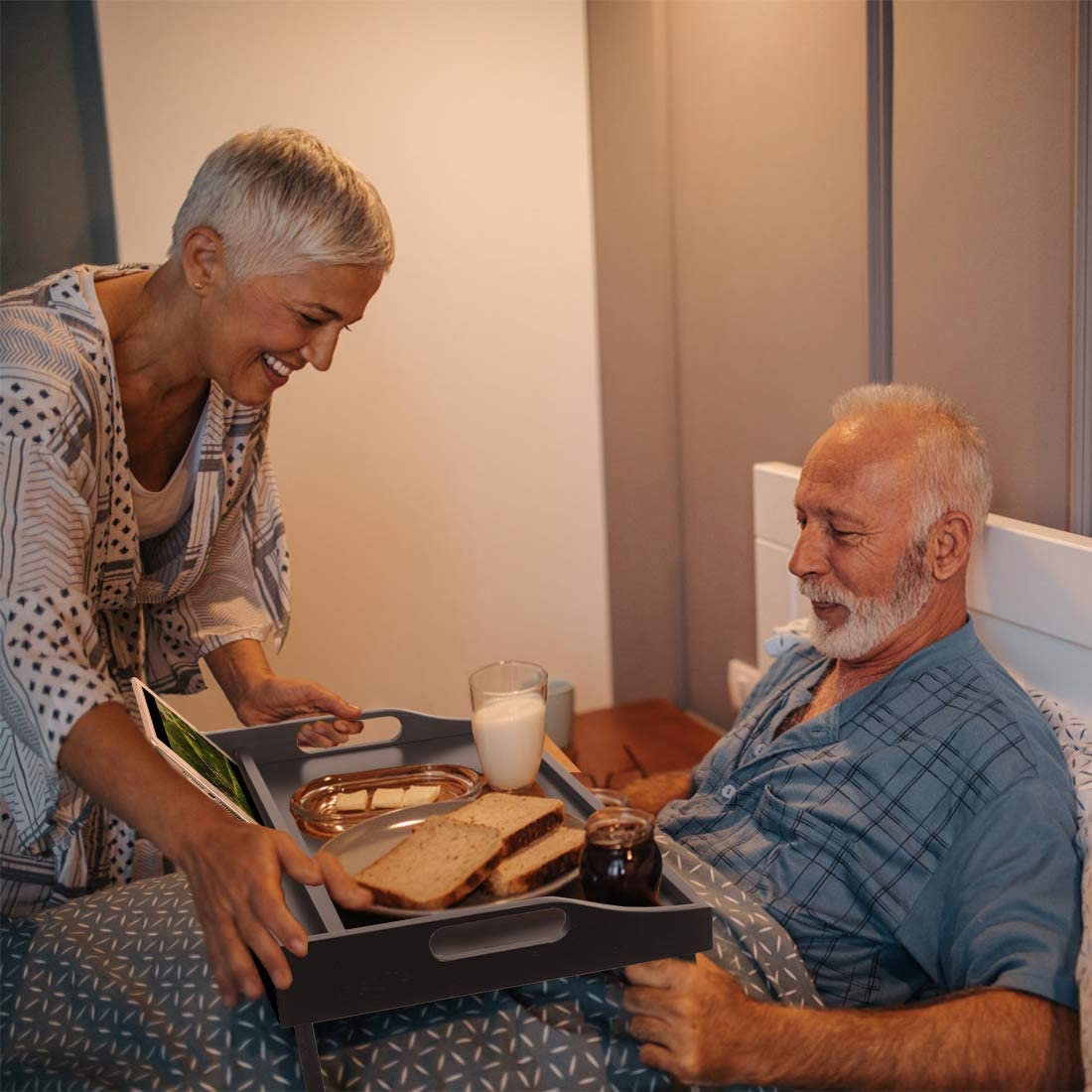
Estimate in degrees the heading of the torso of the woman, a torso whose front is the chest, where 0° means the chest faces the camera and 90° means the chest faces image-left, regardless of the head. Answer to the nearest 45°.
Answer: approximately 315°

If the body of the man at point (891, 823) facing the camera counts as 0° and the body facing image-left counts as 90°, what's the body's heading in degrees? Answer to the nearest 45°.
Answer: approximately 45°

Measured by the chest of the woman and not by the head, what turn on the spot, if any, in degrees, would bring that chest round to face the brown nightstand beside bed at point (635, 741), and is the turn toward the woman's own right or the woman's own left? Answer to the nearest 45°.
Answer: approximately 90° to the woman's own left
